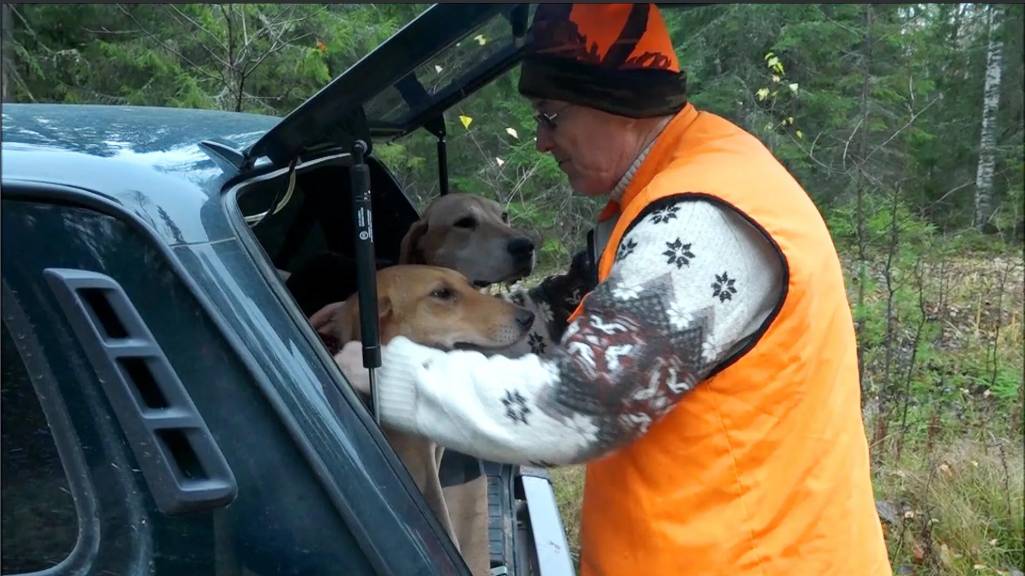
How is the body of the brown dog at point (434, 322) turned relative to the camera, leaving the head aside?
to the viewer's right

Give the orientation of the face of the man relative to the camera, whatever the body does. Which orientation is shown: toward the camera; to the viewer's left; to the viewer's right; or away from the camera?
to the viewer's left

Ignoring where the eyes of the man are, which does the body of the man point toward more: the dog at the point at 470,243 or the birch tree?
the dog

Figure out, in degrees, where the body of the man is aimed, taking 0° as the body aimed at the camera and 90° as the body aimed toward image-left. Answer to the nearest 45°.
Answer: approximately 90°

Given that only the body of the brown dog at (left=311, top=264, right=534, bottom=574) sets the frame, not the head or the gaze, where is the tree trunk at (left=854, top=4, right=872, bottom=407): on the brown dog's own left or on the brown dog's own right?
on the brown dog's own left

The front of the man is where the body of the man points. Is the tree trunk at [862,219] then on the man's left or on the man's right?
on the man's right

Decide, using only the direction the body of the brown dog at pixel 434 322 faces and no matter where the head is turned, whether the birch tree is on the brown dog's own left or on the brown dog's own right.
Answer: on the brown dog's own left
